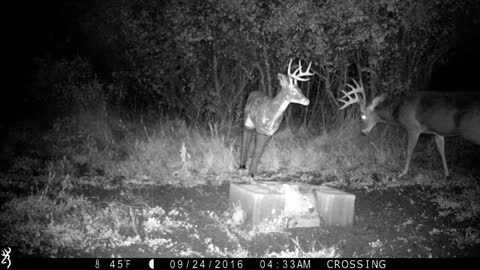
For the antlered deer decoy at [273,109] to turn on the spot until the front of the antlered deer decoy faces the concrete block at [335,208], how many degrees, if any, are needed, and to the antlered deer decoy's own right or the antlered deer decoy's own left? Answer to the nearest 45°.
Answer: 0° — it already faces it

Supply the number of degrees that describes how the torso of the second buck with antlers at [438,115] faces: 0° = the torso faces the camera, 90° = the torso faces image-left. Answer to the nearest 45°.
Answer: approximately 90°

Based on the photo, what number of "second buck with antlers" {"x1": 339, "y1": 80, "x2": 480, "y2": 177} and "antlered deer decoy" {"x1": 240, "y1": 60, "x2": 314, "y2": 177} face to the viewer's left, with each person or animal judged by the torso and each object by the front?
1

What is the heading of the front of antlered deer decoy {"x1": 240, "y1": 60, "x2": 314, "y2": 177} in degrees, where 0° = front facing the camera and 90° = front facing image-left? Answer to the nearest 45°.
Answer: approximately 315°

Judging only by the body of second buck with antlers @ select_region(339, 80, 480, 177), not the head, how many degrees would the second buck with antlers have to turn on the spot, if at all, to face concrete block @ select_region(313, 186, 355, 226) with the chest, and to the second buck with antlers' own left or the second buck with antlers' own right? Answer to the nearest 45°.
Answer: approximately 90° to the second buck with antlers' own left

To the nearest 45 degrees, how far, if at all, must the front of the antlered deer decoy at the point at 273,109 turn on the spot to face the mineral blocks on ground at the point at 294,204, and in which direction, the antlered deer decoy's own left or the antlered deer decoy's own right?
approximately 45° to the antlered deer decoy's own right

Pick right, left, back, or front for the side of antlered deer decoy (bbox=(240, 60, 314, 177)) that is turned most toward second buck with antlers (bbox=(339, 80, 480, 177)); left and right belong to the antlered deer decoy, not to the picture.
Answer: left

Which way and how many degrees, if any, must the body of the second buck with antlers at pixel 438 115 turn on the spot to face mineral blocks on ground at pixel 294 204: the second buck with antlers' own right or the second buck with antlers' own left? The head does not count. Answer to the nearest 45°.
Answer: approximately 90° to the second buck with antlers' own left

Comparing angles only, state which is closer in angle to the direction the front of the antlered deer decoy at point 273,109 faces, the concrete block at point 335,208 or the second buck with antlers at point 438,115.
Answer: the concrete block
